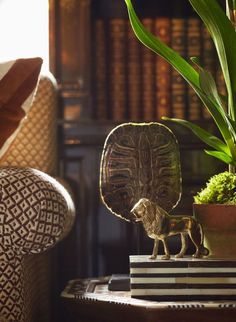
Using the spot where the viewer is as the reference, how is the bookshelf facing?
facing the viewer

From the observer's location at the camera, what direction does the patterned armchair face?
facing the viewer and to the left of the viewer

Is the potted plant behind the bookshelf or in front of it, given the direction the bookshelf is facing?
in front

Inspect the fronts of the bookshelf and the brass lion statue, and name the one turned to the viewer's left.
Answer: the brass lion statue

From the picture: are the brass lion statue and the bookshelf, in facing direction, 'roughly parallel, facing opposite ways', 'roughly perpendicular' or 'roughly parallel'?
roughly perpendicular

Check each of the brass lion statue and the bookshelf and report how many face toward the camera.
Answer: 1

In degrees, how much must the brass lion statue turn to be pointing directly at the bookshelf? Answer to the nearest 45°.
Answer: approximately 90° to its right

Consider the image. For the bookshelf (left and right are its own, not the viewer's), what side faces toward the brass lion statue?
front

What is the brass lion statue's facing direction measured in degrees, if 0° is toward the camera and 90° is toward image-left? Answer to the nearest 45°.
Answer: approximately 90°
